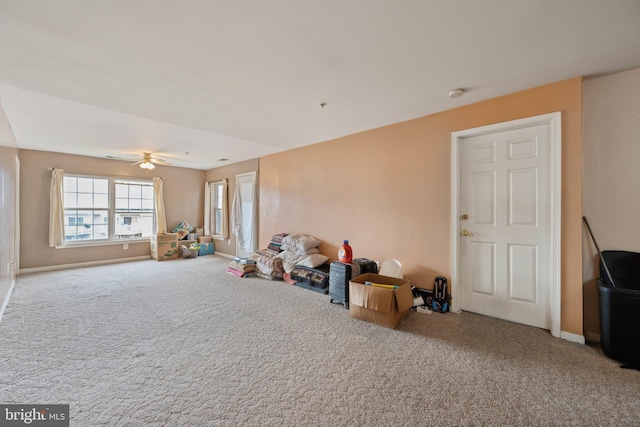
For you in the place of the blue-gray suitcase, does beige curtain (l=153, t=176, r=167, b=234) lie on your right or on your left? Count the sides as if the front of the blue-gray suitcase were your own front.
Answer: on your right

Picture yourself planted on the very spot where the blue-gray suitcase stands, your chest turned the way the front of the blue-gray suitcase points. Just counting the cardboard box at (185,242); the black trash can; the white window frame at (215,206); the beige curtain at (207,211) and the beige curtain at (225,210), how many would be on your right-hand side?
4

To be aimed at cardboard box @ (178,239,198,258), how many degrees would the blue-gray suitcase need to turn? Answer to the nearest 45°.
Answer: approximately 90° to its right

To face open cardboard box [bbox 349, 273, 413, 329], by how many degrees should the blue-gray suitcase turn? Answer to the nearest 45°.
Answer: approximately 90° to its left

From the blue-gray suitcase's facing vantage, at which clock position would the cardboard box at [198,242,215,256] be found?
The cardboard box is roughly at 3 o'clock from the blue-gray suitcase.

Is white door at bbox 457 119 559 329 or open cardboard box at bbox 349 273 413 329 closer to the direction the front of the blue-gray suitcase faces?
the open cardboard box

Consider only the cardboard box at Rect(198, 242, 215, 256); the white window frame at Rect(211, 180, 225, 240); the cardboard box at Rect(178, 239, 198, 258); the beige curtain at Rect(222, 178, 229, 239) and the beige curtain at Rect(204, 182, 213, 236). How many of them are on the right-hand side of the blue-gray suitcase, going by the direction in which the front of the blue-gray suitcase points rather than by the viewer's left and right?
5

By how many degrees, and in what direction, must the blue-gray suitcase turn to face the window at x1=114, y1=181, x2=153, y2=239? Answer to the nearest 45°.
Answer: approximately 90° to its right

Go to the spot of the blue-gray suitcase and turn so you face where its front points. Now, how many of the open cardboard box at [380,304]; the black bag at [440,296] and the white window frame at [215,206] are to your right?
1

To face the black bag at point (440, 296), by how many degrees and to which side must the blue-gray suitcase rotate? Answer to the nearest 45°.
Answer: approximately 135° to its left

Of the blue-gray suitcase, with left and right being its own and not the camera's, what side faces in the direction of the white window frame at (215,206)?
right

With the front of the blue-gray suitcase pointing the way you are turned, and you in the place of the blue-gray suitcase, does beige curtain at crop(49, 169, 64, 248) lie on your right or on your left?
on your right

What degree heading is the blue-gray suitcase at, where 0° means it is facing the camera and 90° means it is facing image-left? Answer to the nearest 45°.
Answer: approximately 45°

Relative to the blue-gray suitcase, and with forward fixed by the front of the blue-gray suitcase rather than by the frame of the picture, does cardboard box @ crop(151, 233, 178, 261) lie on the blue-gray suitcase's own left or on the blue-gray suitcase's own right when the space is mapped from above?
on the blue-gray suitcase's own right
